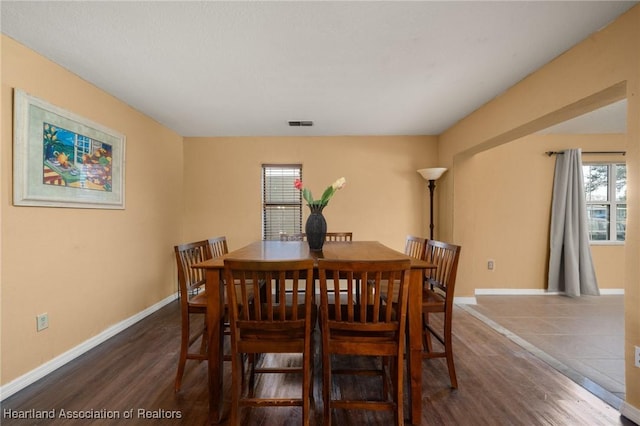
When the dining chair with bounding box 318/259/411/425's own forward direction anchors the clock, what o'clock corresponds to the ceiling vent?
The ceiling vent is roughly at 11 o'clock from the dining chair.

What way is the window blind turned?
toward the camera

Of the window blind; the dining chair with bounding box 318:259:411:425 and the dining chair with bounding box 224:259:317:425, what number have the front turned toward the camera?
1

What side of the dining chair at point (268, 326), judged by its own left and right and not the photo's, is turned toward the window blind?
front

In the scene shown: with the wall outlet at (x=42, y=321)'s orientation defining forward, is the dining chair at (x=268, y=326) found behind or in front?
in front

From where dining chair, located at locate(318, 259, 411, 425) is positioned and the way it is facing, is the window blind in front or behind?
in front

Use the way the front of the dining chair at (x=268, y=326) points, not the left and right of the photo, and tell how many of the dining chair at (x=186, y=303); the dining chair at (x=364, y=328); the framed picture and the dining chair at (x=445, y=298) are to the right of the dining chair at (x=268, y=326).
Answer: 2

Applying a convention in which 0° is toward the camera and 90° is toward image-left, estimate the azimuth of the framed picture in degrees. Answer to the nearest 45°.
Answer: approximately 315°

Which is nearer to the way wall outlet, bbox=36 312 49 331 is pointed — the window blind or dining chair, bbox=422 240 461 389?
the dining chair

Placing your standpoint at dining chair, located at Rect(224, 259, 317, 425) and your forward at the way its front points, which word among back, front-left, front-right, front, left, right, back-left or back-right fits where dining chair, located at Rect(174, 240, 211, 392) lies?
front-left

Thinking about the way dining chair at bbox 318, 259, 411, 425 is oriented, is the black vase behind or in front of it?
in front

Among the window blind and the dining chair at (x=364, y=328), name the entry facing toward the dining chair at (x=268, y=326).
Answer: the window blind

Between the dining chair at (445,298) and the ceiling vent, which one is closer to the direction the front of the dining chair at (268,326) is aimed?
the ceiling vent

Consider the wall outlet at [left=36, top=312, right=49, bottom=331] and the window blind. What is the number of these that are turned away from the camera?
0

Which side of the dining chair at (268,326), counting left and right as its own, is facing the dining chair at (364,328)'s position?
right

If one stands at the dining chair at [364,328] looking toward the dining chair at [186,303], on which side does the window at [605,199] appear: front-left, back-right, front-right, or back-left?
back-right

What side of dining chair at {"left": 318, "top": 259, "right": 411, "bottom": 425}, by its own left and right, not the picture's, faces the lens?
back

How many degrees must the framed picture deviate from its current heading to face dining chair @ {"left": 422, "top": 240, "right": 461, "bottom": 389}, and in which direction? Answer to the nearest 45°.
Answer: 0° — it already faces it

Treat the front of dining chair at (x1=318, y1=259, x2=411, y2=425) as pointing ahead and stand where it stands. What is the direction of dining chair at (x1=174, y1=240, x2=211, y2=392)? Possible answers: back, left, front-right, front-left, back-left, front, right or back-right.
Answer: left

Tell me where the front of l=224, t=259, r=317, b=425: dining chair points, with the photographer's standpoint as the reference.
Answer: facing away from the viewer
